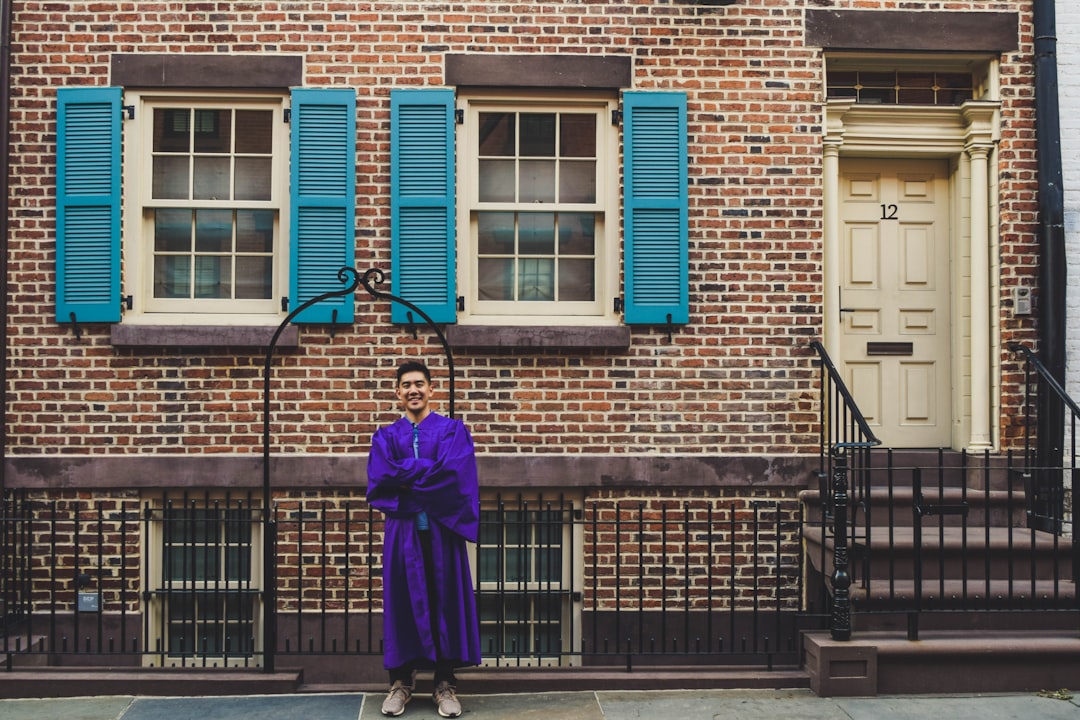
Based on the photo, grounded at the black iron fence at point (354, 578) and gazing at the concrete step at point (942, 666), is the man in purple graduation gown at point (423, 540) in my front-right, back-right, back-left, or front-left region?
front-right

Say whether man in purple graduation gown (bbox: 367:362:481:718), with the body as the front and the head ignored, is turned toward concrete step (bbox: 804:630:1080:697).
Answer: no

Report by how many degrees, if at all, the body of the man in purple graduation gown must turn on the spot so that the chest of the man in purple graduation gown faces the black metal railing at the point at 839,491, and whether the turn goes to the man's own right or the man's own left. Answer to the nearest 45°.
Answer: approximately 90° to the man's own left

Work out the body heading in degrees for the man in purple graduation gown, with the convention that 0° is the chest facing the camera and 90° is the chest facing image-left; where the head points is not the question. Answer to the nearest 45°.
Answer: approximately 0°

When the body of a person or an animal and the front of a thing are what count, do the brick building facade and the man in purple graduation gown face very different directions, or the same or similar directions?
same or similar directions

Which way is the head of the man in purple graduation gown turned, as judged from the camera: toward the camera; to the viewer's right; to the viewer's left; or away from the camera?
toward the camera

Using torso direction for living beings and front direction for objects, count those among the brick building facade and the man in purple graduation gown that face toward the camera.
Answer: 2

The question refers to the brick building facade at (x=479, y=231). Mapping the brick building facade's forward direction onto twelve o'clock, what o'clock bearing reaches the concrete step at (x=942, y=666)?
The concrete step is roughly at 10 o'clock from the brick building facade.

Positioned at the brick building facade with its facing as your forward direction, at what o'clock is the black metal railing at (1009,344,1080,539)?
The black metal railing is roughly at 9 o'clock from the brick building facade.

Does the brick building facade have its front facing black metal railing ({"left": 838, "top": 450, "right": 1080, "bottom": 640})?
no

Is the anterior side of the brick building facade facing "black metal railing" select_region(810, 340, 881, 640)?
no

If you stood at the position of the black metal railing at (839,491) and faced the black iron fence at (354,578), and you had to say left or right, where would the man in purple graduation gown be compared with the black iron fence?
left

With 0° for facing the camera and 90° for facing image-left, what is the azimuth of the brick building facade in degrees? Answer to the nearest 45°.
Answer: approximately 0°

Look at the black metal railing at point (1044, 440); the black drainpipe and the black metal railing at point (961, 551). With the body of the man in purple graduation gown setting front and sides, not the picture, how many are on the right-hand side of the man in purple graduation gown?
0
